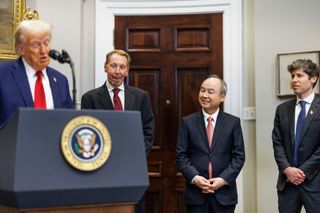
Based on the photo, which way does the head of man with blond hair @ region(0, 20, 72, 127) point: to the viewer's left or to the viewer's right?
to the viewer's right

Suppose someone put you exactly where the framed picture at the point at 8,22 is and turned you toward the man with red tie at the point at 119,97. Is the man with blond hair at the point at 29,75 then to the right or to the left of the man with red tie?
right

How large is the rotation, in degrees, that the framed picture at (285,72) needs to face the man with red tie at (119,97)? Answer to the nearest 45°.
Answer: approximately 45° to its right

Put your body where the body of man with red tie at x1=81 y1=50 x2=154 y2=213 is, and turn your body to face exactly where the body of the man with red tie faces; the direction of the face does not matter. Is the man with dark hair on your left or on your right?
on your left

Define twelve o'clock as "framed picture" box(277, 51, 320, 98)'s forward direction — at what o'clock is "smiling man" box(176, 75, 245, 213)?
The smiling man is roughly at 1 o'clock from the framed picture.

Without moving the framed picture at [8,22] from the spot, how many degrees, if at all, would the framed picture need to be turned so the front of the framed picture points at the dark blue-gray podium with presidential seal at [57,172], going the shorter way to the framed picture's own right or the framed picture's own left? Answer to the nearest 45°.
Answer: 0° — it already faces it

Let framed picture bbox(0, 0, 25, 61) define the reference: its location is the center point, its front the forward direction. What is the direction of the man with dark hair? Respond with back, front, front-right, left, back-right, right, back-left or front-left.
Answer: front-left

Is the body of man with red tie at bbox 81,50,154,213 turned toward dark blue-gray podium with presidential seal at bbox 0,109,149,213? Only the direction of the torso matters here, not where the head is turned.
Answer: yes

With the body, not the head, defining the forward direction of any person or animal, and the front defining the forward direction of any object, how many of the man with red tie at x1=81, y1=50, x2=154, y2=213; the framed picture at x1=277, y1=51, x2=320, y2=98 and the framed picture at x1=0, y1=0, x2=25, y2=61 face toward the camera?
3

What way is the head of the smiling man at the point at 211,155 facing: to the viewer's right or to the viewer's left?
to the viewer's left

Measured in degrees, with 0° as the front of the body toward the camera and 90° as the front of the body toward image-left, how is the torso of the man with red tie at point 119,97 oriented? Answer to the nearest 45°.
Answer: approximately 0°

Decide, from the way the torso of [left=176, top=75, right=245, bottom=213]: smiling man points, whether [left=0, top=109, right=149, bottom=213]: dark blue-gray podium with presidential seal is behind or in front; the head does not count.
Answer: in front

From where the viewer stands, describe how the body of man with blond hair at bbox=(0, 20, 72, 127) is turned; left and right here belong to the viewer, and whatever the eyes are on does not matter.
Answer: facing the viewer and to the right of the viewer
